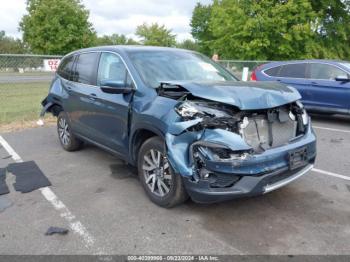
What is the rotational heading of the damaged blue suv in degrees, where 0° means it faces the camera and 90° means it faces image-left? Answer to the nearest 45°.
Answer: approximately 315°

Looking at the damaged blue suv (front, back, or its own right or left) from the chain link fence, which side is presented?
back

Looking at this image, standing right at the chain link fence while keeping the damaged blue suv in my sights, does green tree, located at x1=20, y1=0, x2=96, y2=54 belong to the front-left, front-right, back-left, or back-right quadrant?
back-left

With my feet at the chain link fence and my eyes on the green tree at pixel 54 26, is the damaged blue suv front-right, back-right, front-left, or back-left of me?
back-right

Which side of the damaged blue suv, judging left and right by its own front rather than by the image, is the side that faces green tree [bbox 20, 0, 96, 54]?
back
